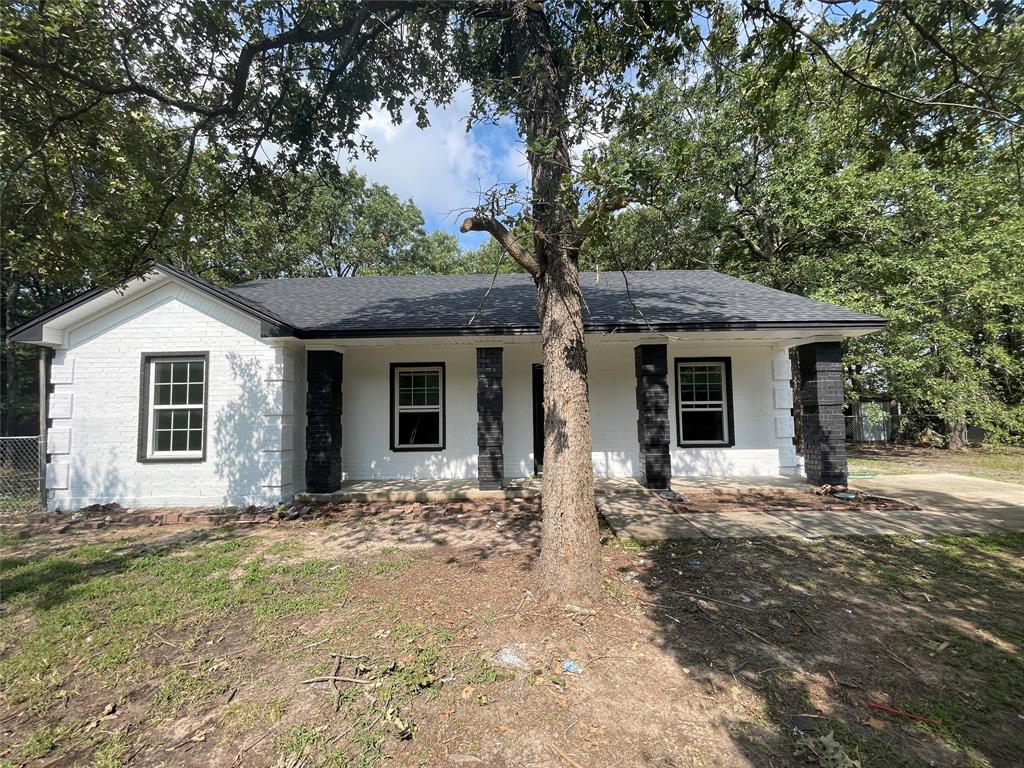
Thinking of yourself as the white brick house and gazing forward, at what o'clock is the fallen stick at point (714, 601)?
The fallen stick is roughly at 11 o'clock from the white brick house.

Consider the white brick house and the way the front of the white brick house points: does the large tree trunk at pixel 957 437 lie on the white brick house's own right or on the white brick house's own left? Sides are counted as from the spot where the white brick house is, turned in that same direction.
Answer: on the white brick house's own left

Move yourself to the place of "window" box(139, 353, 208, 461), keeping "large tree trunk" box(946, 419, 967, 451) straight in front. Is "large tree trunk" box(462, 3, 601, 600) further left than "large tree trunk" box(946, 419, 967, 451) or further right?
right

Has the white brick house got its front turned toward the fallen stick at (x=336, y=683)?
yes

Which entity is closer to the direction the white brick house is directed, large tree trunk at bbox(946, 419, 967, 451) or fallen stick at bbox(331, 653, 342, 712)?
the fallen stick

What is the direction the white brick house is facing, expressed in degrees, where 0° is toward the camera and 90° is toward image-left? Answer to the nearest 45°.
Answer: approximately 0°

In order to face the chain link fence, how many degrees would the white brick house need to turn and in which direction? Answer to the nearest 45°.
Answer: approximately 90° to its right

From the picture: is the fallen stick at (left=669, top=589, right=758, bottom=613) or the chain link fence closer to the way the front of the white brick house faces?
the fallen stick

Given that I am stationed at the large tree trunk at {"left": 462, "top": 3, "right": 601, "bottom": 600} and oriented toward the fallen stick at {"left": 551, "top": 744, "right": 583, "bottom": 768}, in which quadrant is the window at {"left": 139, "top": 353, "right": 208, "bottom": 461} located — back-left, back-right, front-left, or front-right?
back-right
